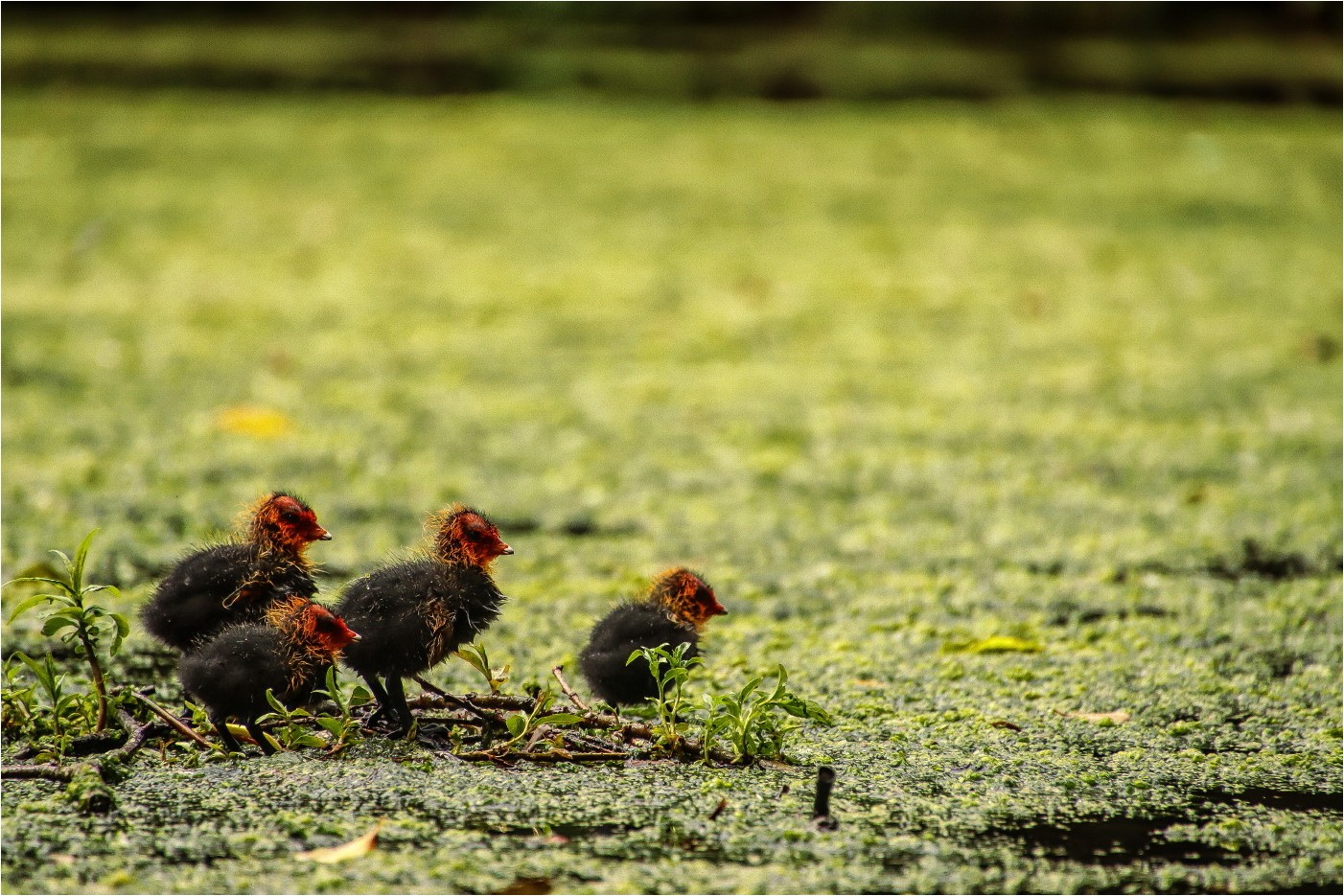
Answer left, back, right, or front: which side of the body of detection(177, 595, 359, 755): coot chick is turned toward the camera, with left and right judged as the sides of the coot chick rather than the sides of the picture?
right

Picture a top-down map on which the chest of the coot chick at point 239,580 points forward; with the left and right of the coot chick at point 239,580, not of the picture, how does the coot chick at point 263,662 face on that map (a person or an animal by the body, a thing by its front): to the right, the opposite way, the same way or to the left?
the same way

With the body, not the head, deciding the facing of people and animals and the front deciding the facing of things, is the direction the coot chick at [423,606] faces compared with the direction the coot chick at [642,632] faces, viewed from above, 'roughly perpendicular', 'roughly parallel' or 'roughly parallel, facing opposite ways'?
roughly parallel

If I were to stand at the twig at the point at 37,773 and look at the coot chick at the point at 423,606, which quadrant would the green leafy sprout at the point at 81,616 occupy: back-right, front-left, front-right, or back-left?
front-left

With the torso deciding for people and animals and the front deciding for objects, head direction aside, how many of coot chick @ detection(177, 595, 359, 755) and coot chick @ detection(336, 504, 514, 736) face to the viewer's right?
2

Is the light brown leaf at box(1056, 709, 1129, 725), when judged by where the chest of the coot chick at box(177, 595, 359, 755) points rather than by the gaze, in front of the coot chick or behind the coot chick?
in front

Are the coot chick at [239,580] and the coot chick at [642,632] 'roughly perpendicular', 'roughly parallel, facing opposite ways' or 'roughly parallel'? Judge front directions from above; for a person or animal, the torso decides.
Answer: roughly parallel

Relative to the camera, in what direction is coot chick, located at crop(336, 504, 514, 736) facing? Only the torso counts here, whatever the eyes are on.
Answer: to the viewer's right

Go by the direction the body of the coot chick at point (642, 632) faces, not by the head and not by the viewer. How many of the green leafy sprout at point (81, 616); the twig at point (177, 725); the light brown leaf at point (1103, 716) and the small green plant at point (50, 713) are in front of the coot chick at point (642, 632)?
1

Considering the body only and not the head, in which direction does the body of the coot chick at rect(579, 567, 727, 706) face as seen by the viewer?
to the viewer's right

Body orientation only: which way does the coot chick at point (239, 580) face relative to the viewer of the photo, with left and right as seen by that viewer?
facing to the right of the viewer
